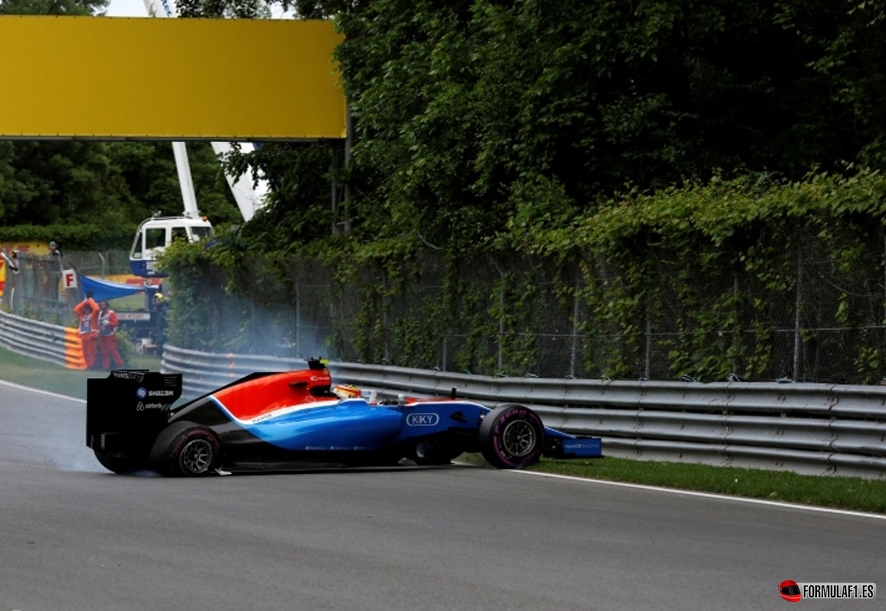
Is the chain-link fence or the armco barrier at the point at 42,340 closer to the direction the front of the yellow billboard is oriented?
the chain-link fence

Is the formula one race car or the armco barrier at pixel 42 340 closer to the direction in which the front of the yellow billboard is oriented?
the formula one race car

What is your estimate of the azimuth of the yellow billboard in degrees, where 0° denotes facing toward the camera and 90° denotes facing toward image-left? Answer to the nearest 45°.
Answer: approximately 0°

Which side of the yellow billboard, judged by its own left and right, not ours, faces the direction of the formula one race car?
front

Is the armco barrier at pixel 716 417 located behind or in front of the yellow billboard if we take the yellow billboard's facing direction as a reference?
in front
